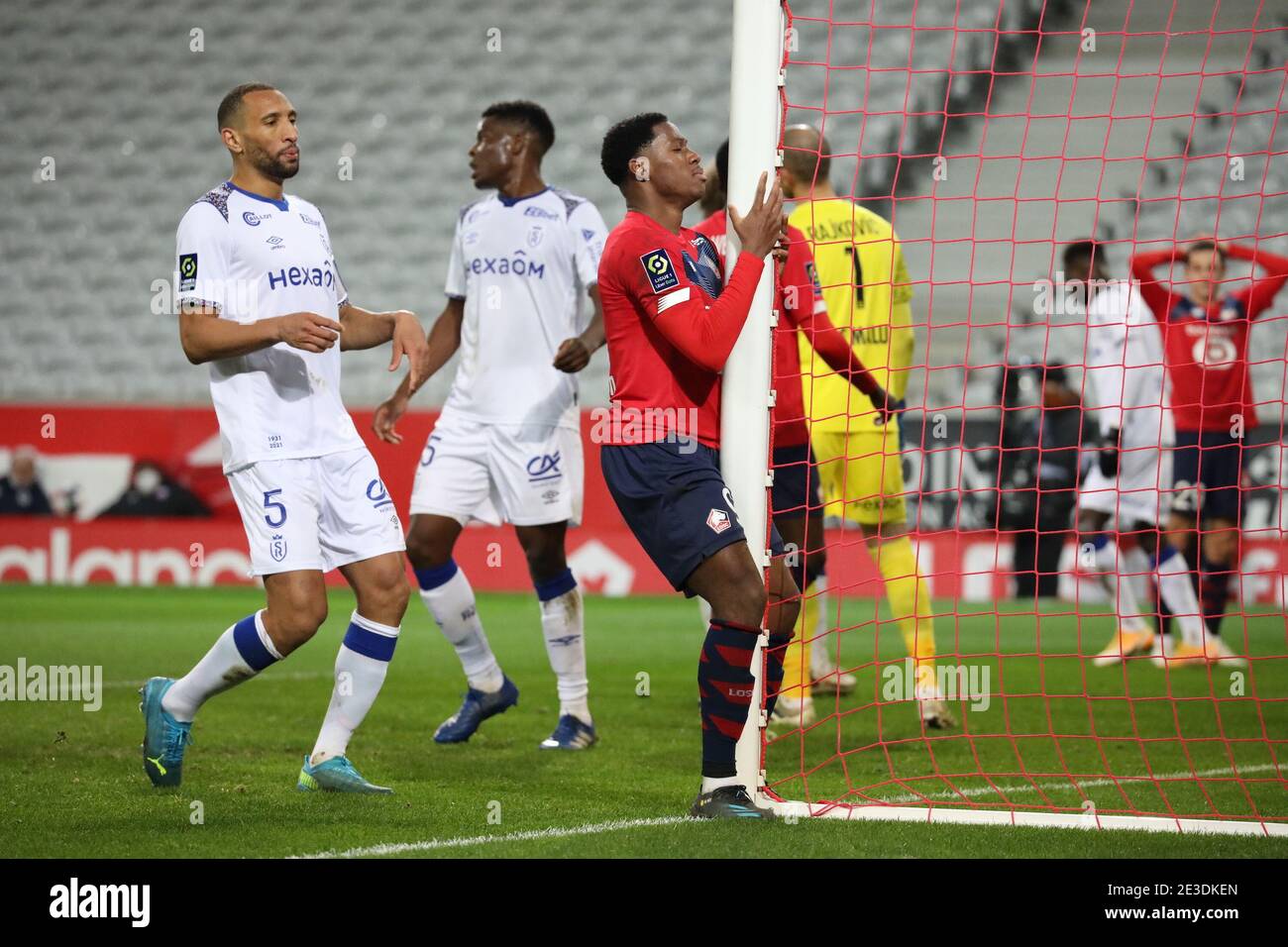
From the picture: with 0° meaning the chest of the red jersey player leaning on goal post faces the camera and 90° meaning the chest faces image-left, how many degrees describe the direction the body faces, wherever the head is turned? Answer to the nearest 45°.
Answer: approximately 270°

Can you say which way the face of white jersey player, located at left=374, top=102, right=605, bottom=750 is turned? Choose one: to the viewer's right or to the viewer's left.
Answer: to the viewer's left

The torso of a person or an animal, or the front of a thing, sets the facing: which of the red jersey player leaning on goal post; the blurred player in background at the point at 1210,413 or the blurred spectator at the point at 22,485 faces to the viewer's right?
the red jersey player leaning on goal post

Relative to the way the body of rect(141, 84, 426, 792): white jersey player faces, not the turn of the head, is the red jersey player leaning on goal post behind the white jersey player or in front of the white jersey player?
in front

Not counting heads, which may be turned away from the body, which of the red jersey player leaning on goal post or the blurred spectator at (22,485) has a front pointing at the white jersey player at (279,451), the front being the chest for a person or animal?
the blurred spectator

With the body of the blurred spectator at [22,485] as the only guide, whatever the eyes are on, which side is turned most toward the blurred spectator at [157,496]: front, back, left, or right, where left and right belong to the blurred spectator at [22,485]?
left

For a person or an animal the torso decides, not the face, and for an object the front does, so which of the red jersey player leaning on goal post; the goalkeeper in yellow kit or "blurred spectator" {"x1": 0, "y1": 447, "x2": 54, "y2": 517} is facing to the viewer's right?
the red jersey player leaning on goal post

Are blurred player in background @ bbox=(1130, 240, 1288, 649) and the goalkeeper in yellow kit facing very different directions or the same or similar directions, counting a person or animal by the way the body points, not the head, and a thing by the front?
very different directions

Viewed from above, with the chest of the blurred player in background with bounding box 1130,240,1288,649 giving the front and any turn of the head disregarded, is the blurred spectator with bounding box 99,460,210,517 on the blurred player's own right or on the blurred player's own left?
on the blurred player's own right

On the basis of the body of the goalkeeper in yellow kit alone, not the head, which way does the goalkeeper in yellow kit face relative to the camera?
away from the camera

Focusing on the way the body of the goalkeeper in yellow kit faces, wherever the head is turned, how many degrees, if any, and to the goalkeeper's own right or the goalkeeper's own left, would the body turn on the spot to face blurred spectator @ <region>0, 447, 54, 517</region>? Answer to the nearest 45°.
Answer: approximately 45° to the goalkeeper's own left

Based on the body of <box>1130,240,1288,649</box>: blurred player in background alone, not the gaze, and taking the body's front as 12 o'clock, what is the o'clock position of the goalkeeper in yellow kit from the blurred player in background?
The goalkeeper in yellow kit is roughly at 1 o'clock from the blurred player in background.

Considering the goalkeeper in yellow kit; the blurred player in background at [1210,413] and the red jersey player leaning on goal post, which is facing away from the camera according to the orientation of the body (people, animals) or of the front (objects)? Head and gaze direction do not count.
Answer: the goalkeeper in yellow kit
